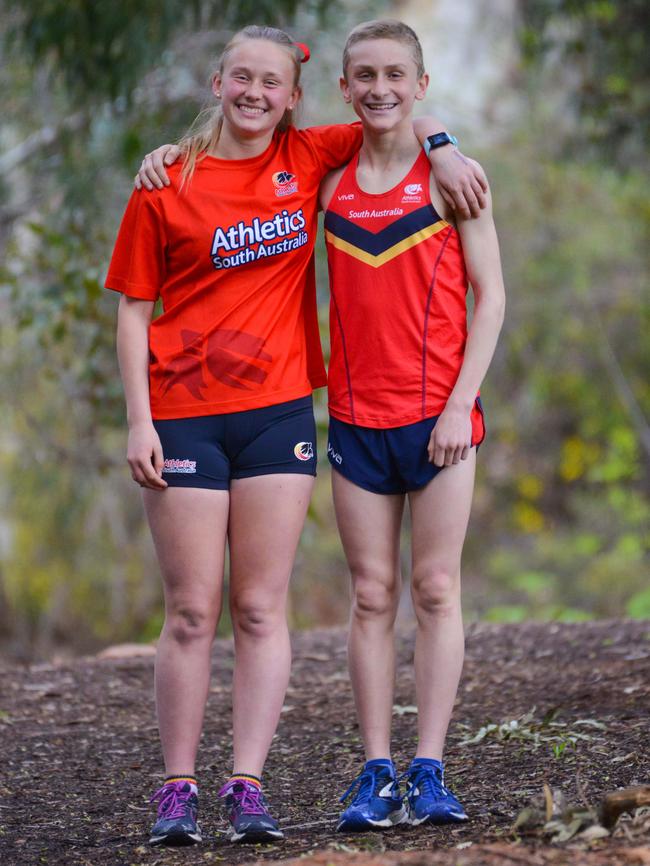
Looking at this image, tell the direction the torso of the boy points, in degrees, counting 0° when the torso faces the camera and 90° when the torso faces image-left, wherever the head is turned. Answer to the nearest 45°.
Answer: approximately 0°
